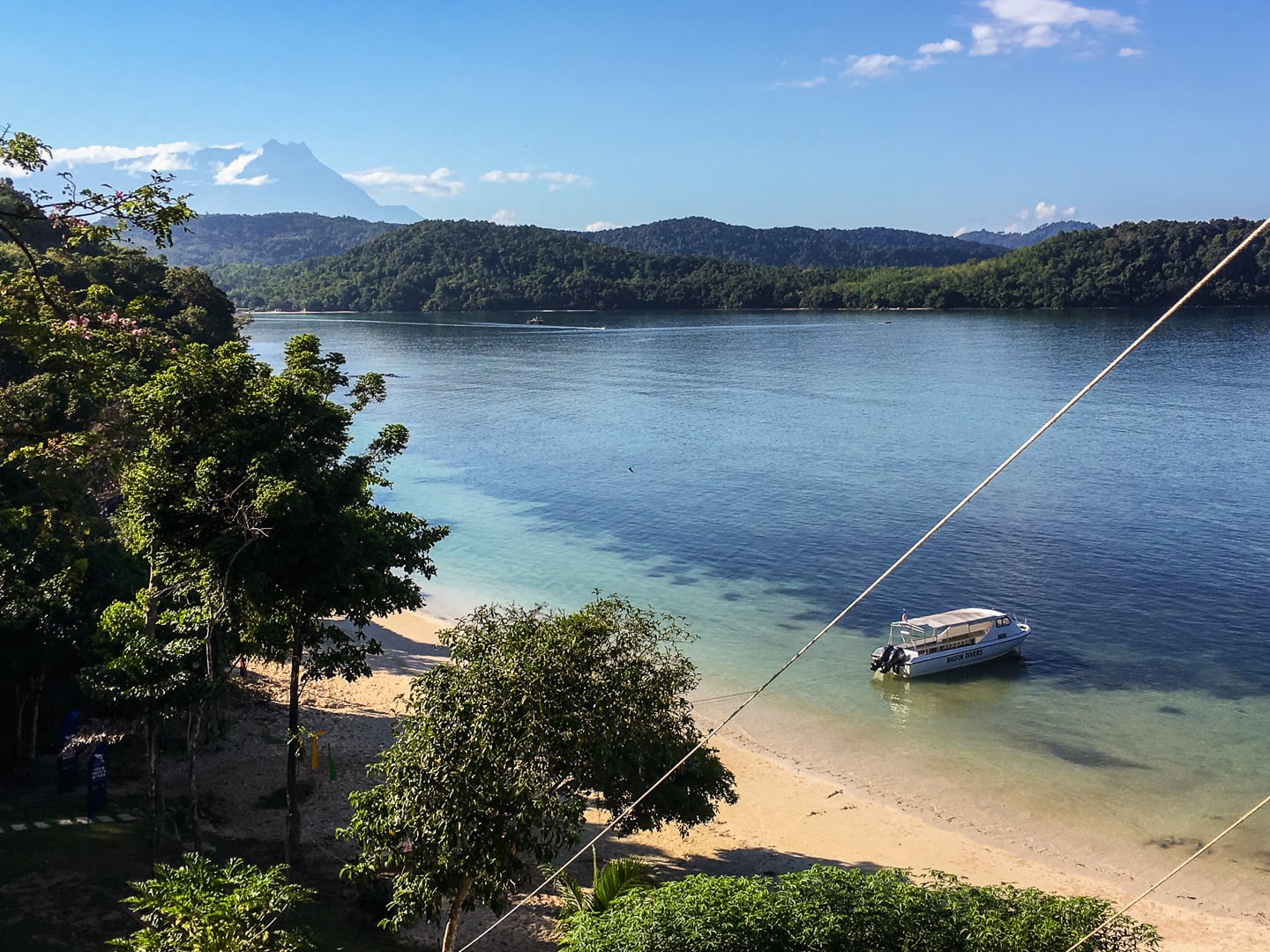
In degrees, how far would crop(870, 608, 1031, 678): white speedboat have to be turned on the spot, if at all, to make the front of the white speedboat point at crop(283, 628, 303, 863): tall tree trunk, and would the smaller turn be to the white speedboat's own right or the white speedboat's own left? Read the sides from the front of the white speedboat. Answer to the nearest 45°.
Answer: approximately 180°

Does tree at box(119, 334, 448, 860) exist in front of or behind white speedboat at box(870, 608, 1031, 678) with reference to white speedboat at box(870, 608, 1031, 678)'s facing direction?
behind

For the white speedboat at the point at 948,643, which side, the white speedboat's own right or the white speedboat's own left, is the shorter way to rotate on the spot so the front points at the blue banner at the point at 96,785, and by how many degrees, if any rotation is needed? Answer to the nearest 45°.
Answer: approximately 180°

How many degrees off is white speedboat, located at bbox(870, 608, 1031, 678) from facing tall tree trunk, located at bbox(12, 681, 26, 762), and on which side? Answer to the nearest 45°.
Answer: approximately 180°

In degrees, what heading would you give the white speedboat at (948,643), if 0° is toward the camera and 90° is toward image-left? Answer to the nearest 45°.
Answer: approximately 225°

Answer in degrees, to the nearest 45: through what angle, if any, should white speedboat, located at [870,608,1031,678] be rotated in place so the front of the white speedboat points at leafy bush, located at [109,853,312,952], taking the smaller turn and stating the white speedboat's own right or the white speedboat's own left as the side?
approximately 135° to the white speedboat's own right

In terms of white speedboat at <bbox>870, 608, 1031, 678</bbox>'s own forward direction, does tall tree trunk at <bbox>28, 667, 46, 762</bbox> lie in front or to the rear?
to the rear

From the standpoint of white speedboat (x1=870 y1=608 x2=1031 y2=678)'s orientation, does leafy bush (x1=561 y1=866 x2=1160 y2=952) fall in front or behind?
behind
